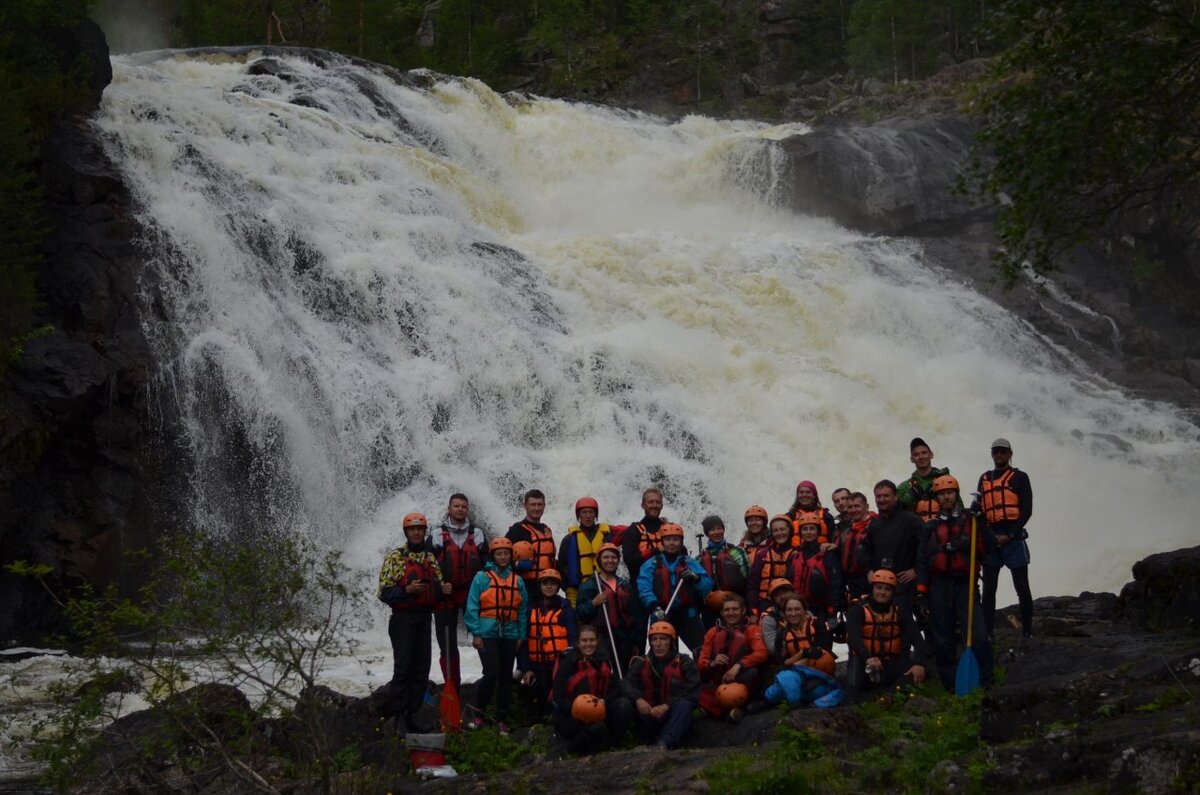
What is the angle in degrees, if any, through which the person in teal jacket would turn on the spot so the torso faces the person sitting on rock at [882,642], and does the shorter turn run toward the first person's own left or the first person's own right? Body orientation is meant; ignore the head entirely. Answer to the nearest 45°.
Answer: approximately 90° to the first person's own left

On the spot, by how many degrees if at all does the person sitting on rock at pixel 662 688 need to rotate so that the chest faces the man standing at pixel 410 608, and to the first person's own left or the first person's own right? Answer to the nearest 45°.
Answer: approximately 90° to the first person's own right

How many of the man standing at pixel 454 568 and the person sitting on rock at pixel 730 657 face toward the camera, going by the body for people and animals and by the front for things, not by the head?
2

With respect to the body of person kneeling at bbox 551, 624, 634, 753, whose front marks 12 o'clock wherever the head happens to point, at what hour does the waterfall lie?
The waterfall is roughly at 6 o'clock from the person kneeling.

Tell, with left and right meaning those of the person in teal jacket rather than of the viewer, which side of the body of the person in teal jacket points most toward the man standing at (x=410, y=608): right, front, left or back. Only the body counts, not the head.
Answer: right

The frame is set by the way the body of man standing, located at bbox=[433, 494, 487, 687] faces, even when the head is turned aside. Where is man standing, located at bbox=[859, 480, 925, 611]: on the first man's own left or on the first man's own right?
on the first man's own left

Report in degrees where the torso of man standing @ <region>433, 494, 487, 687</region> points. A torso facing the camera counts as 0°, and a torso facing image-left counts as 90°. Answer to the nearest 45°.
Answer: approximately 0°

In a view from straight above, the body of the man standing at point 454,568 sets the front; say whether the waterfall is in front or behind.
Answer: behind

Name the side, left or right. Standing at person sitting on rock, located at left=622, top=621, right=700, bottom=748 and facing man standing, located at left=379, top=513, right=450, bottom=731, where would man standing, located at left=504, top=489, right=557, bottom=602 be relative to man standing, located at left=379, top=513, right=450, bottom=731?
right

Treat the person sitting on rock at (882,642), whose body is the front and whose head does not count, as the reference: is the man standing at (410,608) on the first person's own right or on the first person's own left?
on the first person's own right
